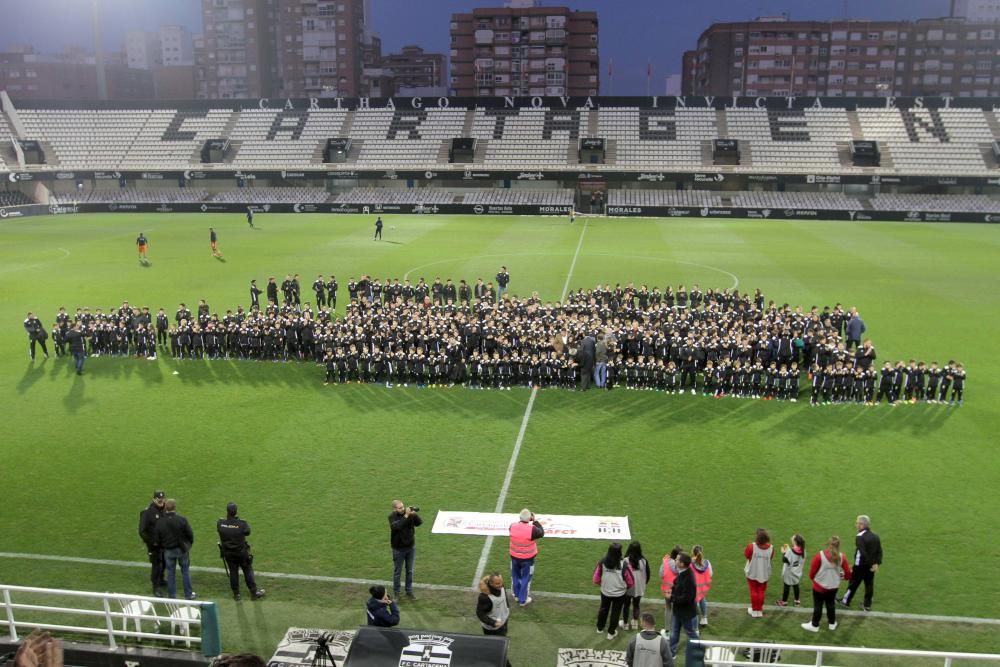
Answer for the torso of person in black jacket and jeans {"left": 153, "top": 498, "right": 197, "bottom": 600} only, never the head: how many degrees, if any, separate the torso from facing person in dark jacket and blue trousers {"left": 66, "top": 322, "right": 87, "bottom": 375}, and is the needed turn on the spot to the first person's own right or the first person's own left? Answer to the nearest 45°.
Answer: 0° — they already face them

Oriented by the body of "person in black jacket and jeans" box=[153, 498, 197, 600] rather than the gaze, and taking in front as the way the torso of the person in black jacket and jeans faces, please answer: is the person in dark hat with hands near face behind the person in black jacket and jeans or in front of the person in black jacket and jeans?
behind

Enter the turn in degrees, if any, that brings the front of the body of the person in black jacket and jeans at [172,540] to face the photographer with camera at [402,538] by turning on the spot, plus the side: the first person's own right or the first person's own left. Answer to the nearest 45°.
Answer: approximately 90° to the first person's own right

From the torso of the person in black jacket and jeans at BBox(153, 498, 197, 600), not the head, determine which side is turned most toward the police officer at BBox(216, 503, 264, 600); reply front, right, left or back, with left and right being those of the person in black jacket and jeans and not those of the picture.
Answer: right

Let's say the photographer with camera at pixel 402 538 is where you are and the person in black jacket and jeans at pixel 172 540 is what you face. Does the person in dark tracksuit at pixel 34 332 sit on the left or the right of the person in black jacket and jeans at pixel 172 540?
right

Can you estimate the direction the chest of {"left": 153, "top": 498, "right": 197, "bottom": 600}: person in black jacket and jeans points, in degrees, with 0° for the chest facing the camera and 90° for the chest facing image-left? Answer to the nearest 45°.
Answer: approximately 180°

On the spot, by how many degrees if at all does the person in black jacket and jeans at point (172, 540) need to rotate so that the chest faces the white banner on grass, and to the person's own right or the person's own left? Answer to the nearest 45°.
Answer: approximately 90° to the person's own right

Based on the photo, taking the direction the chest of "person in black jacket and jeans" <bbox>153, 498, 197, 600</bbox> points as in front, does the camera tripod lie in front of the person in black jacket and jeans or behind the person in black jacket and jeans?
behind

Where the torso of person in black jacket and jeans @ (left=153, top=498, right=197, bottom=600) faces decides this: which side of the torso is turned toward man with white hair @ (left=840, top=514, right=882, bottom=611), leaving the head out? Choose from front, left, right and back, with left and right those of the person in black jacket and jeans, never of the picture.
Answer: right
